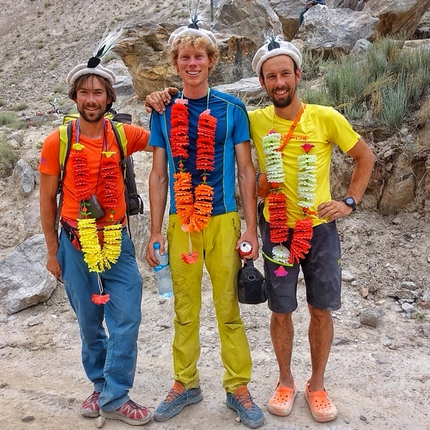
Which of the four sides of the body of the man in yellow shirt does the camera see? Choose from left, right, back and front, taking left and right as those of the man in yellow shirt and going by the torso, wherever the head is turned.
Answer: front

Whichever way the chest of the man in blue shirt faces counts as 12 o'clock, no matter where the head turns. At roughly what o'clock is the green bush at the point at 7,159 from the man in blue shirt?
The green bush is roughly at 5 o'clock from the man in blue shirt.

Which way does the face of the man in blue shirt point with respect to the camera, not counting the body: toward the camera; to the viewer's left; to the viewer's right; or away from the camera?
toward the camera

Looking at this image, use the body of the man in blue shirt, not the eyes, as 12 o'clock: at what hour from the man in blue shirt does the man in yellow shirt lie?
The man in yellow shirt is roughly at 9 o'clock from the man in blue shirt.

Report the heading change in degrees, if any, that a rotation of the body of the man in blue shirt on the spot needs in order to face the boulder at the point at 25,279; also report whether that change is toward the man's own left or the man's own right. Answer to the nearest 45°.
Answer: approximately 135° to the man's own right

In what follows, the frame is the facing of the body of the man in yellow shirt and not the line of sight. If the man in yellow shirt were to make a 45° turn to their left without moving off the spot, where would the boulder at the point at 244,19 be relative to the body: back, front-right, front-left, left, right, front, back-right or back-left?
back-left

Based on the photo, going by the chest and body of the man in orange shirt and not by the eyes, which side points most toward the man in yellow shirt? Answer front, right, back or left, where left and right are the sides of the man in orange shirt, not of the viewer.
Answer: left

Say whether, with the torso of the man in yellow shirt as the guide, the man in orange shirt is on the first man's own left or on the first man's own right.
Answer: on the first man's own right

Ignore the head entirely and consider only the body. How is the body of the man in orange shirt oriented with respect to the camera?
toward the camera

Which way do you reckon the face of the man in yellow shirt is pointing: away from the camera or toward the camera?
toward the camera

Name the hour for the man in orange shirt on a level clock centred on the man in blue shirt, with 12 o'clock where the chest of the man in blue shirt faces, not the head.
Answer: The man in orange shirt is roughly at 3 o'clock from the man in blue shirt.

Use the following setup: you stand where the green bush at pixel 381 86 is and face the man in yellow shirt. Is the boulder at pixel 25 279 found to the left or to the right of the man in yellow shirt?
right

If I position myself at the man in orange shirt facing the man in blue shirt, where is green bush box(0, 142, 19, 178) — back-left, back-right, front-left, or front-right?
back-left

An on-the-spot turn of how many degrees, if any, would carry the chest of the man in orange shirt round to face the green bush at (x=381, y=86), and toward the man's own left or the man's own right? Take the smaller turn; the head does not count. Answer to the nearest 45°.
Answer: approximately 135° to the man's own left

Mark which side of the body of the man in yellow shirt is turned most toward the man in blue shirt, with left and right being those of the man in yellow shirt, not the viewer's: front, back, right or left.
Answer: right

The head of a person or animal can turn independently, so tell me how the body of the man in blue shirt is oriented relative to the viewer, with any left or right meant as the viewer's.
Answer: facing the viewer
